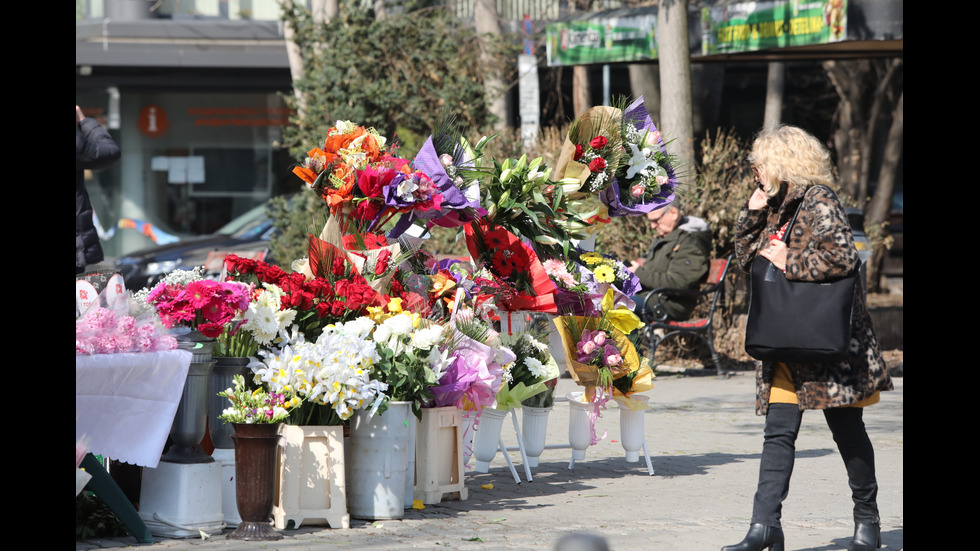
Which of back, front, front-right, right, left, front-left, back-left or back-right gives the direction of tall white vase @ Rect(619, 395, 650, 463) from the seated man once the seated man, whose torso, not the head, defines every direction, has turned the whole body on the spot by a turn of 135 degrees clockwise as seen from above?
back-right

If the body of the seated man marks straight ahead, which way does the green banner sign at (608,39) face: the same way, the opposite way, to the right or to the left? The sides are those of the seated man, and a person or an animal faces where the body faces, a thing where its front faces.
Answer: to the left

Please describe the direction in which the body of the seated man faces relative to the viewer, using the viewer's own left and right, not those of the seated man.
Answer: facing to the left of the viewer

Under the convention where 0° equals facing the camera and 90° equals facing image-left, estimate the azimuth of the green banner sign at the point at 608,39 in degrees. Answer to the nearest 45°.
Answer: approximately 0°

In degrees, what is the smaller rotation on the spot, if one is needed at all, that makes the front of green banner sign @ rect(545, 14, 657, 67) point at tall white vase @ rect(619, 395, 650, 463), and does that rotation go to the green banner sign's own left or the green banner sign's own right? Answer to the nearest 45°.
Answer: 0° — it already faces it

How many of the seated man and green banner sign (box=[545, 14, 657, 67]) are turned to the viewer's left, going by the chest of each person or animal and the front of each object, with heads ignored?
1

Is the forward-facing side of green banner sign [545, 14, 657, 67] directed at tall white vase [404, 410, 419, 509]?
yes

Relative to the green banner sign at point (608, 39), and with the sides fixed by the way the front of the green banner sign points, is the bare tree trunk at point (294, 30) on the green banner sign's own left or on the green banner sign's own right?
on the green banner sign's own right
